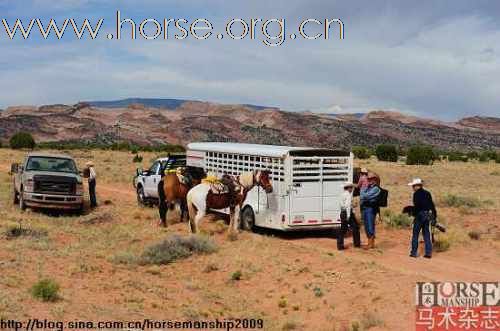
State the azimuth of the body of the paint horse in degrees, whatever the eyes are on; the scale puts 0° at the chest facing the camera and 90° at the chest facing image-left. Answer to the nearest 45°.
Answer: approximately 270°

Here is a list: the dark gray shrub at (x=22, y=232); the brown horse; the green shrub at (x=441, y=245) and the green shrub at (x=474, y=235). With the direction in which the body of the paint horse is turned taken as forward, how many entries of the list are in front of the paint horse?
2

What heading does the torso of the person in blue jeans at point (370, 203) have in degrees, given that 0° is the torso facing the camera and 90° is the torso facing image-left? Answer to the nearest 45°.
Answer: approximately 45°

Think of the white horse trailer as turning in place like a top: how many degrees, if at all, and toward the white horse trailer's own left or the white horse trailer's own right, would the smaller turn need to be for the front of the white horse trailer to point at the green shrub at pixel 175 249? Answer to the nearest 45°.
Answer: approximately 90° to the white horse trailer's own left

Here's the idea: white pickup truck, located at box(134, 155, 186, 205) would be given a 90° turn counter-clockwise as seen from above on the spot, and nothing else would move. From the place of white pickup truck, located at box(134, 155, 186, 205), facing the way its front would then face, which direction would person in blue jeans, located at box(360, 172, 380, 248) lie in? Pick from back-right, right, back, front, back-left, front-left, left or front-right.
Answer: left

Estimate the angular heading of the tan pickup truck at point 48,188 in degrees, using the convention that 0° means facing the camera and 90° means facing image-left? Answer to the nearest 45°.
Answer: approximately 0°

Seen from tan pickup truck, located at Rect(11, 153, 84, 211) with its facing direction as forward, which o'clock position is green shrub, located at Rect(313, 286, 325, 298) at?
The green shrub is roughly at 11 o'clock from the tan pickup truck.

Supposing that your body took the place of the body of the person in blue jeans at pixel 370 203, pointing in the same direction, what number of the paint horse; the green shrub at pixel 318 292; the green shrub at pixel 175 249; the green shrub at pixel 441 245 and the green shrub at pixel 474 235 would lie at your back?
2

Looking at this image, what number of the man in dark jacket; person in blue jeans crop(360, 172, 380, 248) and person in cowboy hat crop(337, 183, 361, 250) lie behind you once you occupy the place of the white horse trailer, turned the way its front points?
3

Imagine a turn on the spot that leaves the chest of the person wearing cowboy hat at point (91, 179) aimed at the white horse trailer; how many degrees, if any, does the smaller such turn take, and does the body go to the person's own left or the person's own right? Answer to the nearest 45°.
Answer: approximately 135° to the person's own left
